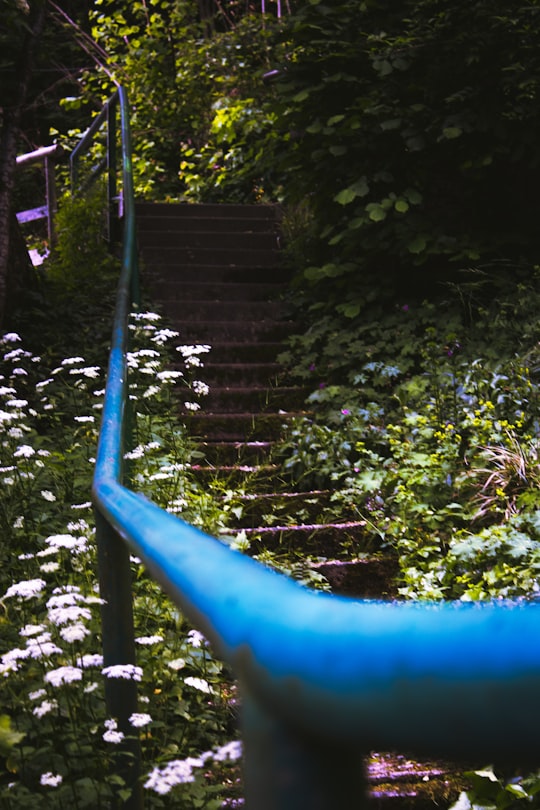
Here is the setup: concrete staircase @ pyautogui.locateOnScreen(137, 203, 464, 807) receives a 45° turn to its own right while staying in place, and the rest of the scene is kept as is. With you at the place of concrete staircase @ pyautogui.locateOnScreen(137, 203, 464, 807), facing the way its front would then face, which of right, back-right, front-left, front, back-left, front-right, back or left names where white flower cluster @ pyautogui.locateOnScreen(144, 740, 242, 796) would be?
front-left

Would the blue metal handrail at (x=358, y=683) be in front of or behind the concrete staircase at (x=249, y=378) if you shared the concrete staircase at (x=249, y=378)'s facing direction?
in front

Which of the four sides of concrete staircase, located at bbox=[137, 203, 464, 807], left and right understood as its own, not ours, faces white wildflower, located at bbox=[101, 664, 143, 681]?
front

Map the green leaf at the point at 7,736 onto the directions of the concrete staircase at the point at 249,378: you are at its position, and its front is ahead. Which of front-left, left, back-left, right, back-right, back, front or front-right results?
front

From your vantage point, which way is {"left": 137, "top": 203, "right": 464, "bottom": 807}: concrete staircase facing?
toward the camera
